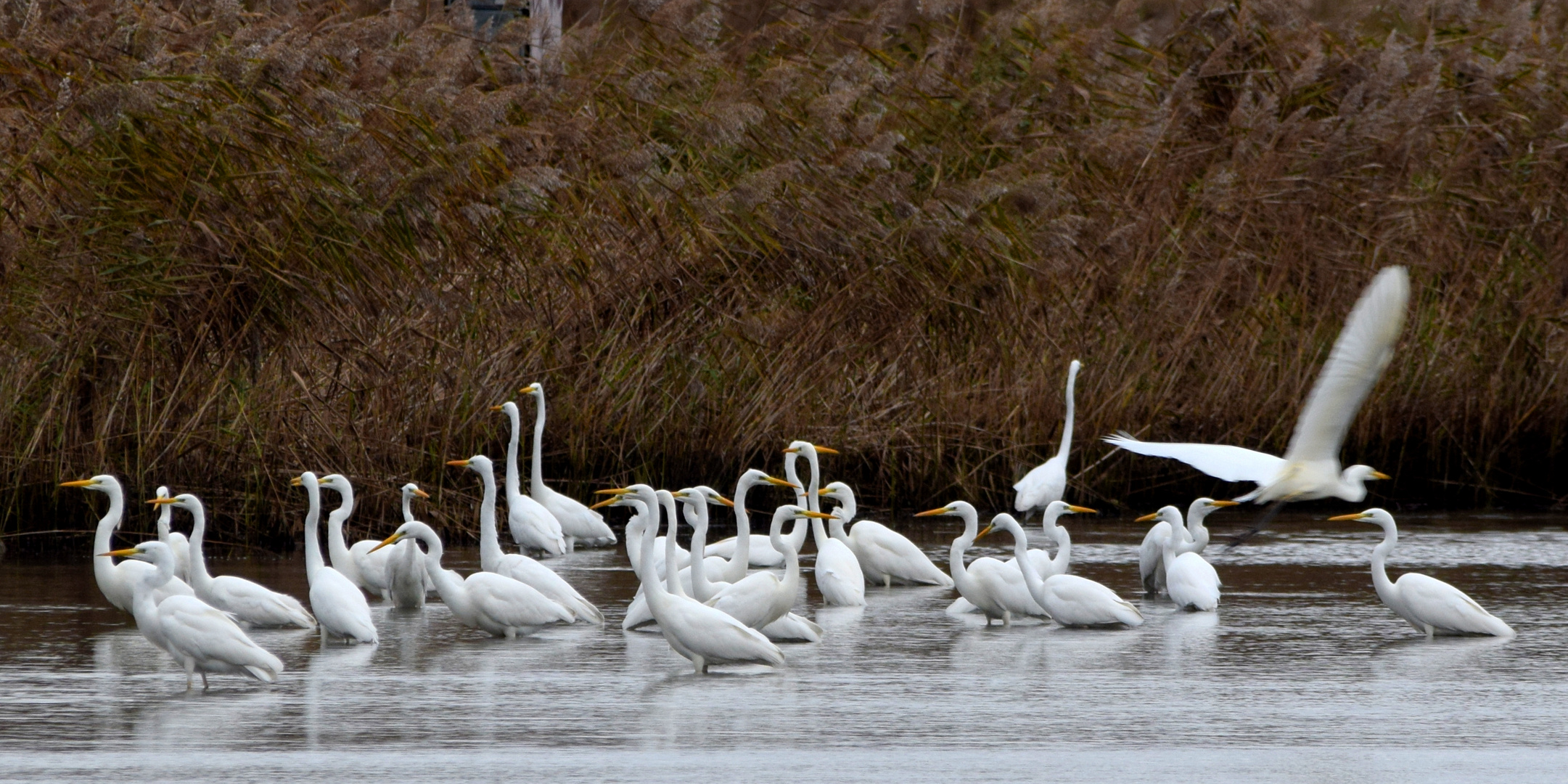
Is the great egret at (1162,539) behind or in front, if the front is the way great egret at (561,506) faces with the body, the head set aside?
behind

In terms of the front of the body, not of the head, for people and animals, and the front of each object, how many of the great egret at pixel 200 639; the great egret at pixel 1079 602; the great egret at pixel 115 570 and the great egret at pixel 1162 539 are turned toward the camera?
0

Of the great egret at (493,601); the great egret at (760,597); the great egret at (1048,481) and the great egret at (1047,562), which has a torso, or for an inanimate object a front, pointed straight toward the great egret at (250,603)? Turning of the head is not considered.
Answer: the great egret at (493,601)

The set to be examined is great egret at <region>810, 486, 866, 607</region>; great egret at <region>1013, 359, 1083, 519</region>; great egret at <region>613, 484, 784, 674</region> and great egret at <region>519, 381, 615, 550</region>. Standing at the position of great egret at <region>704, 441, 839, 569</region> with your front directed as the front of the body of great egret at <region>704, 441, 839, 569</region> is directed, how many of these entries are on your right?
2

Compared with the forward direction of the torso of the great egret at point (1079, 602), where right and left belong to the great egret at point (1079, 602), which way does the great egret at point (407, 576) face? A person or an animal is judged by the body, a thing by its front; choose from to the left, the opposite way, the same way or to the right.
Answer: to the left

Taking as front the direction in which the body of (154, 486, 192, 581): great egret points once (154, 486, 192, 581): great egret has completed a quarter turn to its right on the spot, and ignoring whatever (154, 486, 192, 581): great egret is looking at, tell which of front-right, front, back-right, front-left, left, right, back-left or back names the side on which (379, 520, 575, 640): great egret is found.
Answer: back-right

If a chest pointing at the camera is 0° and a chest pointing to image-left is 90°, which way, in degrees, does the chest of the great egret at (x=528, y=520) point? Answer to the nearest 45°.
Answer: approximately 90°

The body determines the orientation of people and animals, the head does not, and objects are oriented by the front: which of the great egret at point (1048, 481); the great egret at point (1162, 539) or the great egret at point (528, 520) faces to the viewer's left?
the great egret at point (528, 520)

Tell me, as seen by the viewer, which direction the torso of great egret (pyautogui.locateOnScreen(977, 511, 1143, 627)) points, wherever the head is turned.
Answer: to the viewer's left

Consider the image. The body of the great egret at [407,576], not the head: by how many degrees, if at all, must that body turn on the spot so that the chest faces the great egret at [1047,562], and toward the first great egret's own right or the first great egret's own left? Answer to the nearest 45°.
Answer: approximately 90° to the first great egret's own left

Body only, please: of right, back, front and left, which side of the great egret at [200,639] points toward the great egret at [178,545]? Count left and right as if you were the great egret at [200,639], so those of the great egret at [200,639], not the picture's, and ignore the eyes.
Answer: right

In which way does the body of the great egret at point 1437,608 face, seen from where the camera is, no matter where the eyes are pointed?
to the viewer's left

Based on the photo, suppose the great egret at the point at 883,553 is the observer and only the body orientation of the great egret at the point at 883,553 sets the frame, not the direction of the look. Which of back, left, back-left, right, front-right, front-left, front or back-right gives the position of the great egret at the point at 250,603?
front-left

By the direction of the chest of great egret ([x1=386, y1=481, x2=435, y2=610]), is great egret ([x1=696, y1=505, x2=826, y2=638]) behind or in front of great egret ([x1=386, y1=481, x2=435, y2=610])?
in front

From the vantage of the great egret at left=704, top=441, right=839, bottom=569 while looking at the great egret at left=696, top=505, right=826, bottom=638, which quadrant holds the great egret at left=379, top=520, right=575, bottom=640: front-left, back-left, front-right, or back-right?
front-right

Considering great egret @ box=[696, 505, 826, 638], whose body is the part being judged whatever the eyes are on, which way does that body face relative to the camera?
to the viewer's right

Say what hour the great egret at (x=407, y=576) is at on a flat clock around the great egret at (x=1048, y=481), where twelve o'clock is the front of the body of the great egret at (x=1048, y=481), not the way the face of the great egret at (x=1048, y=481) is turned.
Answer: the great egret at (x=407, y=576) is roughly at 6 o'clock from the great egret at (x=1048, y=481).

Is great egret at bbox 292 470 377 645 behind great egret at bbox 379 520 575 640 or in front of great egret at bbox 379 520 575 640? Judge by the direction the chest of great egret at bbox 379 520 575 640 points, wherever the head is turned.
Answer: in front
